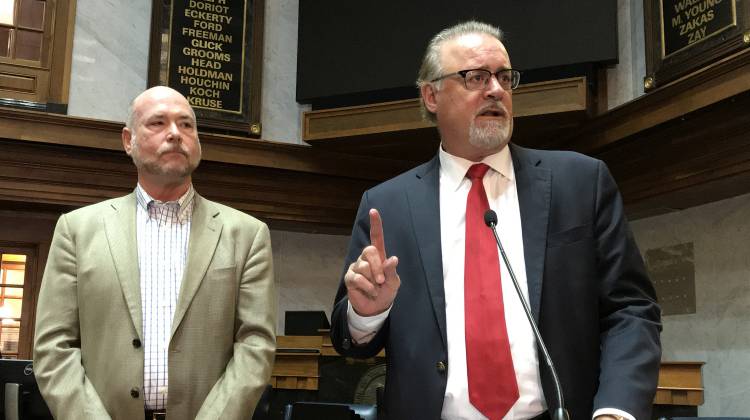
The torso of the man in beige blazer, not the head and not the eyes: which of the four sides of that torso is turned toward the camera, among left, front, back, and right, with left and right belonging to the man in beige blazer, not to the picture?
front

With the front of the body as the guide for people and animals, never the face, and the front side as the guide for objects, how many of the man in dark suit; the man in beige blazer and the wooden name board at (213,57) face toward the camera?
3

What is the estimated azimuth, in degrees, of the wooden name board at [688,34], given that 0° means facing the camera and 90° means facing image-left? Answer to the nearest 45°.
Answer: approximately 45°

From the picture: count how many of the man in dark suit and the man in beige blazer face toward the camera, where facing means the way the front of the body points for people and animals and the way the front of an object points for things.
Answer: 2

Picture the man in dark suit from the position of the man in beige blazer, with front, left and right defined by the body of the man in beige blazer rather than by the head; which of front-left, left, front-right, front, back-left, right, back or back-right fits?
front-left

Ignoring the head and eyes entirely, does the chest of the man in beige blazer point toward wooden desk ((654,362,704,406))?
no

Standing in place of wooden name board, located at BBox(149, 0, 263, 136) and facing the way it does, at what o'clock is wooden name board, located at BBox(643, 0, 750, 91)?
wooden name board, located at BBox(643, 0, 750, 91) is roughly at 10 o'clock from wooden name board, located at BBox(149, 0, 263, 136).

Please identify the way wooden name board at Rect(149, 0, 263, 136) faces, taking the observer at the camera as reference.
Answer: facing the viewer

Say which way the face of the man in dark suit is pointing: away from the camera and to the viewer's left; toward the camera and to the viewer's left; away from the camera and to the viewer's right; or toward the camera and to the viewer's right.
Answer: toward the camera and to the viewer's right

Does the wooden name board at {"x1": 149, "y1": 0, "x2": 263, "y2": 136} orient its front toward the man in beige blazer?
yes

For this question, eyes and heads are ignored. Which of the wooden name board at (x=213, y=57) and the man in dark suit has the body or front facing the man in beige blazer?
the wooden name board
